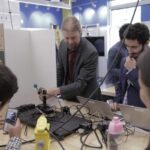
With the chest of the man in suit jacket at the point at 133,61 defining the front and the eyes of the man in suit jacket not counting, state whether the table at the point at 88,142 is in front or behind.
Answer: in front

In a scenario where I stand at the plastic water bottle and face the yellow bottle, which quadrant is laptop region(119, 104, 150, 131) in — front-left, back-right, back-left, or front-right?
back-right

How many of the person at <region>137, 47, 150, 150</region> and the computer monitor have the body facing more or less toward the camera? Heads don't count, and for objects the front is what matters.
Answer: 1

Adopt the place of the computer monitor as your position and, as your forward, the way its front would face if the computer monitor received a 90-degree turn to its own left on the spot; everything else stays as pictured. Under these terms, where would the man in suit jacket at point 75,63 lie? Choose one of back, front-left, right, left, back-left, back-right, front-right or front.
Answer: right

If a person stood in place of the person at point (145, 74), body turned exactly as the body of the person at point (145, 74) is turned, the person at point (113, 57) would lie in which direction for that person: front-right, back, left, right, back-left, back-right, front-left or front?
front-right

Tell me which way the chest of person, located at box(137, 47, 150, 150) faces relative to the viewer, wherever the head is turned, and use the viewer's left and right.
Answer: facing away from the viewer and to the left of the viewer

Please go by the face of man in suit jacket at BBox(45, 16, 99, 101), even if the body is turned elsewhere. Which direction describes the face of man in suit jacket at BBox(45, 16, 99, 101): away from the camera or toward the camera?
toward the camera

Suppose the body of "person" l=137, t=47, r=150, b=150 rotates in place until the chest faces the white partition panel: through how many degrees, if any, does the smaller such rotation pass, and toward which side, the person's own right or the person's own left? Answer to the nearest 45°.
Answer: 0° — they already face it

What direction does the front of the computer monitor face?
toward the camera

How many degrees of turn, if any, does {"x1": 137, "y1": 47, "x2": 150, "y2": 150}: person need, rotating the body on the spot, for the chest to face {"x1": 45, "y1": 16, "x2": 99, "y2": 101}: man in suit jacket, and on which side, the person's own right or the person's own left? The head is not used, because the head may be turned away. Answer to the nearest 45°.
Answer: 0° — they already face them

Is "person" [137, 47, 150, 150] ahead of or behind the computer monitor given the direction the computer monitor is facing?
ahead

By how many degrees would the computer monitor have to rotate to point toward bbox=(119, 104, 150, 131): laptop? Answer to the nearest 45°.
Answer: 0° — it already faces it
